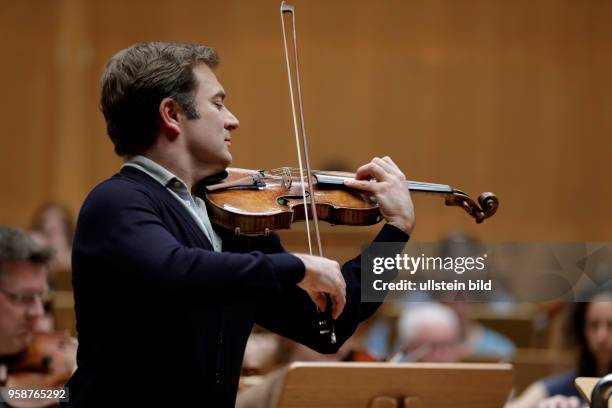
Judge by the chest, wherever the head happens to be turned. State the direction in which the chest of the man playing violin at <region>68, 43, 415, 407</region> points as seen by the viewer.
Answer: to the viewer's right

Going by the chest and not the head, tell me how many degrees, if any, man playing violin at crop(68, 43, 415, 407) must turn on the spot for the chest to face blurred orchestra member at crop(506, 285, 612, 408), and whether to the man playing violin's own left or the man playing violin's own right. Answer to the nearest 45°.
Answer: approximately 45° to the man playing violin's own left

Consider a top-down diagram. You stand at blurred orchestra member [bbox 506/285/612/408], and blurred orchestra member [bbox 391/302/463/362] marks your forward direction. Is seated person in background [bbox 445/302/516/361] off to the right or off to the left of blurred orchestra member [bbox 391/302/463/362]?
right

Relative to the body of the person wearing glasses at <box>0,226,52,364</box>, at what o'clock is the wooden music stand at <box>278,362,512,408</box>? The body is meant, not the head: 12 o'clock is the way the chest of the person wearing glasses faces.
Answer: The wooden music stand is roughly at 12 o'clock from the person wearing glasses.

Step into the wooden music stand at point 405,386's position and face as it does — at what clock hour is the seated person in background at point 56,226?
The seated person in background is roughly at 11 o'clock from the wooden music stand.

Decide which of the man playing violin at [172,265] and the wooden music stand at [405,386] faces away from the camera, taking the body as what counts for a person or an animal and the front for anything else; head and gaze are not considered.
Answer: the wooden music stand

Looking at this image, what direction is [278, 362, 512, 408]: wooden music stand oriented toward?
away from the camera

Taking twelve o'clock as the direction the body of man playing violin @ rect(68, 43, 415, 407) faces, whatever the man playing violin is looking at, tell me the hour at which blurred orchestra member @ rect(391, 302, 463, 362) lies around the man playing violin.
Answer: The blurred orchestra member is roughly at 10 o'clock from the man playing violin.

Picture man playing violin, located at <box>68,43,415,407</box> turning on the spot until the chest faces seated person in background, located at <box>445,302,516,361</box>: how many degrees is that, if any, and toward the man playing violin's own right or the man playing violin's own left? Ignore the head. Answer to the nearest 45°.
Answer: approximately 45° to the man playing violin's own left

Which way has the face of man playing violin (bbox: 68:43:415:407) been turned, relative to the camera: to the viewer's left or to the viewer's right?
to the viewer's right
